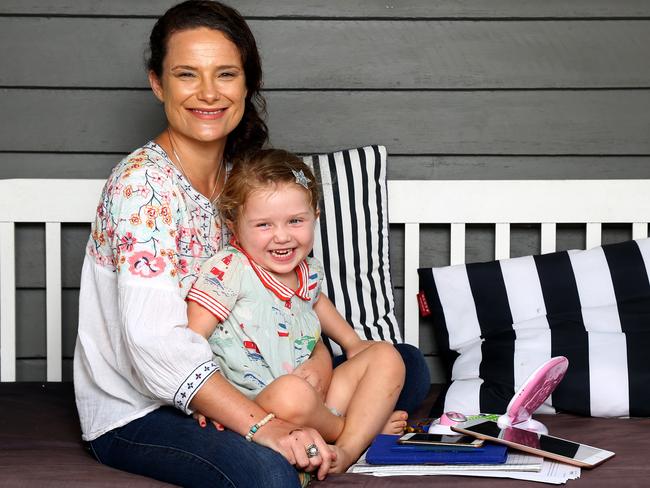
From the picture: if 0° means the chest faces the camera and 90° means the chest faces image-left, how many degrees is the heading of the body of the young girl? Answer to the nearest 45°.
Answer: approximately 315°

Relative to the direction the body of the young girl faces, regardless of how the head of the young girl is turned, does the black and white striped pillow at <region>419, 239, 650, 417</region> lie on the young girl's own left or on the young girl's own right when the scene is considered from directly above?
on the young girl's own left

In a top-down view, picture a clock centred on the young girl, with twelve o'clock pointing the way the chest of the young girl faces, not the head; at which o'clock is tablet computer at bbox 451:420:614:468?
The tablet computer is roughly at 11 o'clock from the young girl.

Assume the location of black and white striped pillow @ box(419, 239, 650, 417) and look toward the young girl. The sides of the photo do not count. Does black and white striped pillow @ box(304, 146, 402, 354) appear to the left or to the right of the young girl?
right
